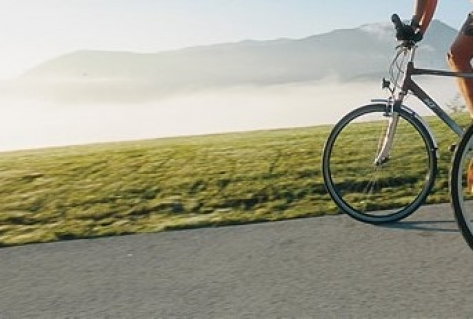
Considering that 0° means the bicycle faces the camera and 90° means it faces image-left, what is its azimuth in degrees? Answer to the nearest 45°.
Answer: approximately 90°
